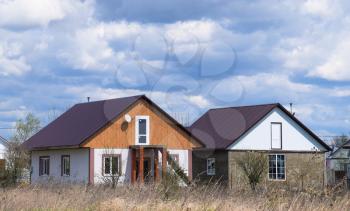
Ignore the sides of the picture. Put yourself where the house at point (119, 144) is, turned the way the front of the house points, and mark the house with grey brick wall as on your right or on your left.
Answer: on your left

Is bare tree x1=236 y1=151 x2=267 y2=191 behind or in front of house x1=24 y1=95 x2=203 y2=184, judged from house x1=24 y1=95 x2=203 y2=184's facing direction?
in front

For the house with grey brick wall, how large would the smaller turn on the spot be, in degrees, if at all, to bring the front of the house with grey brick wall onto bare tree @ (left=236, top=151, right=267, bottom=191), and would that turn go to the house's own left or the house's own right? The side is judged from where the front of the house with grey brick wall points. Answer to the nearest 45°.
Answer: approximately 45° to the house's own right

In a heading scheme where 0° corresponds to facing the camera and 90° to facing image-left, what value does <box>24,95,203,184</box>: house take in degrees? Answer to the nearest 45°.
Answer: approximately 315°

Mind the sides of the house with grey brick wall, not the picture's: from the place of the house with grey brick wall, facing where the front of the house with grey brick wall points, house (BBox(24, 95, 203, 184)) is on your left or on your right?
on your right

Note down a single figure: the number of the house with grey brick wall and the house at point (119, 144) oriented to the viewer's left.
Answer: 0

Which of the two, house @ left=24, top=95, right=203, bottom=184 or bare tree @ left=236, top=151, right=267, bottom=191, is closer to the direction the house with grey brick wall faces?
the bare tree
